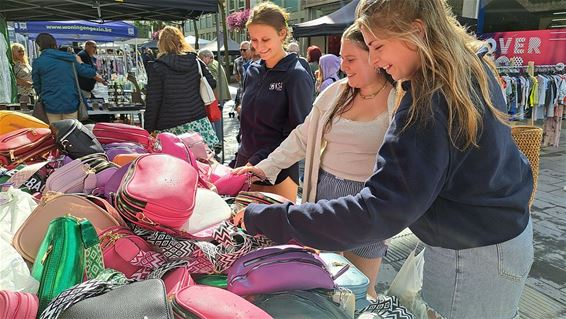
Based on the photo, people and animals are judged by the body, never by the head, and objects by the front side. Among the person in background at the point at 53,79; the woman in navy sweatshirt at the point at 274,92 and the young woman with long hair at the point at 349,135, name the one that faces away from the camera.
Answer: the person in background

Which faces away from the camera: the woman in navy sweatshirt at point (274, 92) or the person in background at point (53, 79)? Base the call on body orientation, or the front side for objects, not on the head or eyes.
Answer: the person in background

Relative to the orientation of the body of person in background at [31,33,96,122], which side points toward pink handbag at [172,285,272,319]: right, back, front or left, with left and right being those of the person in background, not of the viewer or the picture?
back

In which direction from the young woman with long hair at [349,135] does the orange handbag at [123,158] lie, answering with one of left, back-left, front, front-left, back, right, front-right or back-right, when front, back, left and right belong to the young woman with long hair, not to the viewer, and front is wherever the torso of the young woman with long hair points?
front-right

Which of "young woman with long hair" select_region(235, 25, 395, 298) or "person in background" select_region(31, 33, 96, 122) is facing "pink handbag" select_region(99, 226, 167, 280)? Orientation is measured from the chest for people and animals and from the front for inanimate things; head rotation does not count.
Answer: the young woman with long hair

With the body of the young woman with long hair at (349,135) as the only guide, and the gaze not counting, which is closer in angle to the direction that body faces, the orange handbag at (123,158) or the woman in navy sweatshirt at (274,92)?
the orange handbag

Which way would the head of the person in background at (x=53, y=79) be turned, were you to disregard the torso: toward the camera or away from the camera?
away from the camera

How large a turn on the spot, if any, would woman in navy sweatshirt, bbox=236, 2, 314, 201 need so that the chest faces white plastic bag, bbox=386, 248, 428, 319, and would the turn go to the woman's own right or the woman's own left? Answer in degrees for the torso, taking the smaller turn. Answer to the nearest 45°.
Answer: approximately 45° to the woman's own left

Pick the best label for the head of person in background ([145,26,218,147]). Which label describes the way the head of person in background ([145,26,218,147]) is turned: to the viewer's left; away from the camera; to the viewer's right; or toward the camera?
away from the camera

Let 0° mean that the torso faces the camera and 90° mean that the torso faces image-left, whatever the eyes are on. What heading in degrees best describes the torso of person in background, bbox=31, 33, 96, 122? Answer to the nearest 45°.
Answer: approximately 180°

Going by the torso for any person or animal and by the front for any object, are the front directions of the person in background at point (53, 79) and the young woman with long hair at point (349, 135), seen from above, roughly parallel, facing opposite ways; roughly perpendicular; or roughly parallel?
roughly perpendicular

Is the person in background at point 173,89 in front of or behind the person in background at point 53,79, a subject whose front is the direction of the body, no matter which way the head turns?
behind

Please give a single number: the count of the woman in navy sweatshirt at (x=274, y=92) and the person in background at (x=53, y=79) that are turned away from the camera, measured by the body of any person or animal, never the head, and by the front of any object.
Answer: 1

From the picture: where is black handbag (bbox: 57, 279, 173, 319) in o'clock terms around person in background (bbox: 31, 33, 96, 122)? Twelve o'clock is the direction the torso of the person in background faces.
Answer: The black handbag is roughly at 6 o'clock from the person in background.

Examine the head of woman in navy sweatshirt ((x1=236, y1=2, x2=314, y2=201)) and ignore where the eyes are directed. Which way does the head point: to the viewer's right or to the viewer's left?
to the viewer's left
